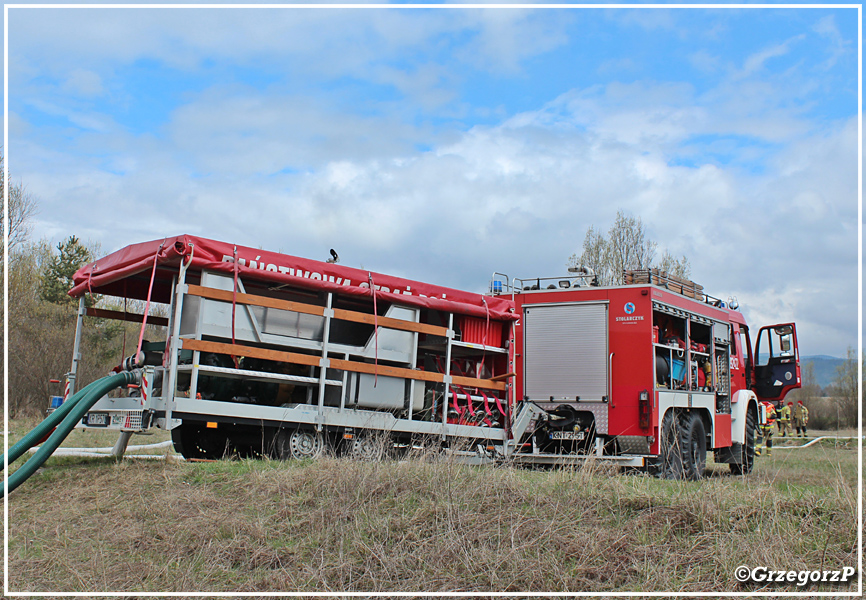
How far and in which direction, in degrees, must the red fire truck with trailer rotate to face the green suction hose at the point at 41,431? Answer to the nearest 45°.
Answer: approximately 180°

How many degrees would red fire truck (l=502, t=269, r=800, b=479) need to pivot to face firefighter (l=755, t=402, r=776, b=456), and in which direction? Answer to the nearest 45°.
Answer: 0° — it already faces them

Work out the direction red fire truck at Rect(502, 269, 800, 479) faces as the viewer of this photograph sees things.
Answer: facing away from the viewer and to the right of the viewer

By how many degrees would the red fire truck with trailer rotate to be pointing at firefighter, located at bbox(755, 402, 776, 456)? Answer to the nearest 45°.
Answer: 0° — it already faces them

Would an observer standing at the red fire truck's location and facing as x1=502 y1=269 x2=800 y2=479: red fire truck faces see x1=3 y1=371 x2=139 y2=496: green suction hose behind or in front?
behind

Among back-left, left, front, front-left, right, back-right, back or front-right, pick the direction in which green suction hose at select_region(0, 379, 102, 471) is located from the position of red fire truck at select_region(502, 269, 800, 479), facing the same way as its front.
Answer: back
